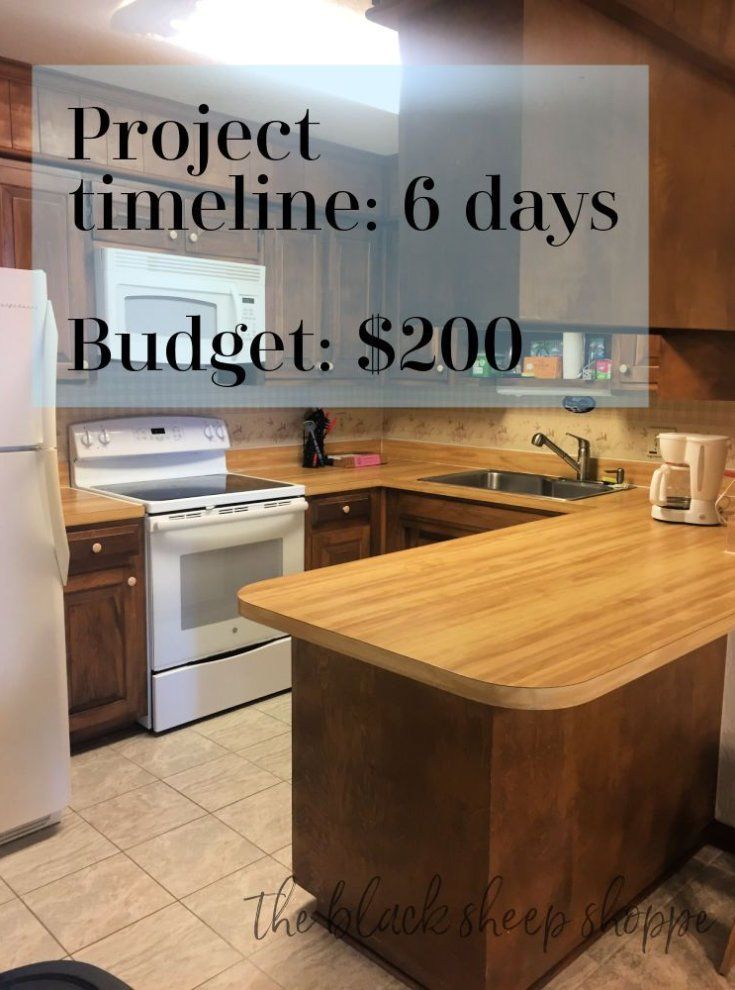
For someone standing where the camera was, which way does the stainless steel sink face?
facing the viewer and to the left of the viewer

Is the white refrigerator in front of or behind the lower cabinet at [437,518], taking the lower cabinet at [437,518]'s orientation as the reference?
in front

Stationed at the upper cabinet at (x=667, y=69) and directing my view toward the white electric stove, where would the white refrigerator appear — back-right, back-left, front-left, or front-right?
front-left

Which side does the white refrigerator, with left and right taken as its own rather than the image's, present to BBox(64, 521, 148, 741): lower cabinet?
left

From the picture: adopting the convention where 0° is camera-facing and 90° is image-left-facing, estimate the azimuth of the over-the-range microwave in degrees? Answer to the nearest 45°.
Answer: approximately 315°

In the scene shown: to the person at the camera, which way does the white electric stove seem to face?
facing the viewer and to the right of the viewer

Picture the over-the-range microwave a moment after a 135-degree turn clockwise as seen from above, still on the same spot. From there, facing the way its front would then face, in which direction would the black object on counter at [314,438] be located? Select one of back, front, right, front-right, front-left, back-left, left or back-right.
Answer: back-right

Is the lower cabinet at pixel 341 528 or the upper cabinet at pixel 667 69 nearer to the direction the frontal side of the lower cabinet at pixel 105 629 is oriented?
the upper cabinet

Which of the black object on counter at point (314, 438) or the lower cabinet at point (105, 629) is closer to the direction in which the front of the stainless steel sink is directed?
the lower cabinet

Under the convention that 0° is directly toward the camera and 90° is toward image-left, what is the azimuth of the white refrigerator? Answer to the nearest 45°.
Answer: approximately 315°

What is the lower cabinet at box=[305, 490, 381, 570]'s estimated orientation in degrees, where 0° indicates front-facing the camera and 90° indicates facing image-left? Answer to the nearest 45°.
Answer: approximately 315°
